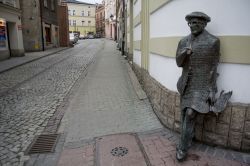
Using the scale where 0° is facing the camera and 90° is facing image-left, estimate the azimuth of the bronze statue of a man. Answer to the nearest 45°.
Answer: approximately 45°
